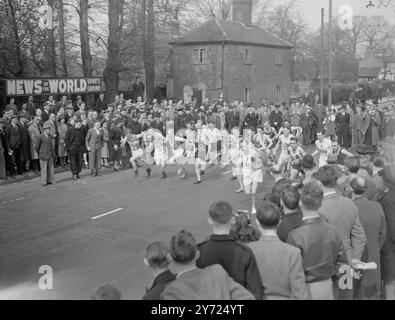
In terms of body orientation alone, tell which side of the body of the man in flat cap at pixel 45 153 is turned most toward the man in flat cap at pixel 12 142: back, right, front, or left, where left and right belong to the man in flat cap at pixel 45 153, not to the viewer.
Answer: back

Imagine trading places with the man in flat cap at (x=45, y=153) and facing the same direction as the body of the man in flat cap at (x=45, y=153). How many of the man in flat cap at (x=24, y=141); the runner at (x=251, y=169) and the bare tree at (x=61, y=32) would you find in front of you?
1

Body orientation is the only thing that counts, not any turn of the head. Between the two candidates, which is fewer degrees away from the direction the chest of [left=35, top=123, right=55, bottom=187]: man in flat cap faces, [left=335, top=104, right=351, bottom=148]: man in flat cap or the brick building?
the man in flat cap

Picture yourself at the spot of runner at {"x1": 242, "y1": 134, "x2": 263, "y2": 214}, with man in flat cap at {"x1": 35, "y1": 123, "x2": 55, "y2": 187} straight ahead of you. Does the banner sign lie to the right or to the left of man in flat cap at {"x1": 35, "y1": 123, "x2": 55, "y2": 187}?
right

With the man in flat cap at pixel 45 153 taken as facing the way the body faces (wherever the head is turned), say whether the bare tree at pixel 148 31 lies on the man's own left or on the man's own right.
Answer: on the man's own left

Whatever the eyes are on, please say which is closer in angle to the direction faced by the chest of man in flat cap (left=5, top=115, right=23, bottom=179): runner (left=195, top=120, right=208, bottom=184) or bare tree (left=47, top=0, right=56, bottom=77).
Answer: the runner

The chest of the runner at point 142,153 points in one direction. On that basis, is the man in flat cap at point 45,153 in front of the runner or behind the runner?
in front

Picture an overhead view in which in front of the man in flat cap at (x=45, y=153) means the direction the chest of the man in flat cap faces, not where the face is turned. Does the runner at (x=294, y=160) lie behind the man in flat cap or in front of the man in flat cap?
in front

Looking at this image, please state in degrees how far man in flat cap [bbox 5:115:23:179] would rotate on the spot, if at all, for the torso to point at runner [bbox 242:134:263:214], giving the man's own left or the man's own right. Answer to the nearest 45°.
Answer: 0° — they already face them
